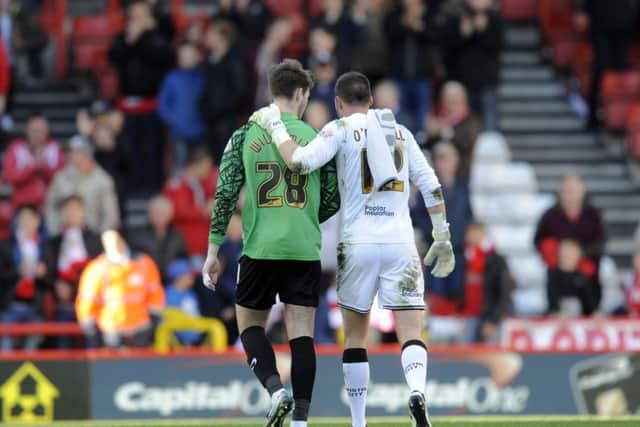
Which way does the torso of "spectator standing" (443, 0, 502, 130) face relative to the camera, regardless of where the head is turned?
toward the camera

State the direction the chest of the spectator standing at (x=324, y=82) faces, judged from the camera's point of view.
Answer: toward the camera

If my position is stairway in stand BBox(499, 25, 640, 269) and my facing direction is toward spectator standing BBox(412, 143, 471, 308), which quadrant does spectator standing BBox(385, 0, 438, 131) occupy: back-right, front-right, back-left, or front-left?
front-right

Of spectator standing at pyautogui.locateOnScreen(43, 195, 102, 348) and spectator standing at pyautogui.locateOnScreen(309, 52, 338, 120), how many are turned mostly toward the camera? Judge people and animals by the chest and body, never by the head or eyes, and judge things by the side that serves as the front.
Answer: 2

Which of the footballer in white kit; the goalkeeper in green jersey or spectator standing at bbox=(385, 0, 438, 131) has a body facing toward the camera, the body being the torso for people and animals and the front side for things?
the spectator standing

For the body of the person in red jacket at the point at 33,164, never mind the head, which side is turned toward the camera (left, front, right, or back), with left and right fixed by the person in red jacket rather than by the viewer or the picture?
front

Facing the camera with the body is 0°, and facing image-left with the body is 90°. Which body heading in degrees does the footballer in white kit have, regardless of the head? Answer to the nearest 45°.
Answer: approximately 180°

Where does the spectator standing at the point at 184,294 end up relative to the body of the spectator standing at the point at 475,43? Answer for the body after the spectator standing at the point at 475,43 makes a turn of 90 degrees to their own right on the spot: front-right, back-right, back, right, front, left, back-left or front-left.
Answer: front-left

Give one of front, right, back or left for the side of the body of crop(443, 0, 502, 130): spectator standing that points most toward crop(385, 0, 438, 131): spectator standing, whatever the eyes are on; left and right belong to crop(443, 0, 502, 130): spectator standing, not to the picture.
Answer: right

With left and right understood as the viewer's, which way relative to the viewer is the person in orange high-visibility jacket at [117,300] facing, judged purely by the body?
facing the viewer

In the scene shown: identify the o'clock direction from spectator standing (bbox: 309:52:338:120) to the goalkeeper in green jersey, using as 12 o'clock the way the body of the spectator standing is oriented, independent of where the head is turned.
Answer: The goalkeeper in green jersey is roughly at 12 o'clock from the spectator standing.

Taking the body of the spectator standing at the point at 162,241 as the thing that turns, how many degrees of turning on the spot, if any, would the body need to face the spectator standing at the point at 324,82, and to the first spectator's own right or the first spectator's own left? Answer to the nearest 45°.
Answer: approximately 90° to the first spectator's own left
